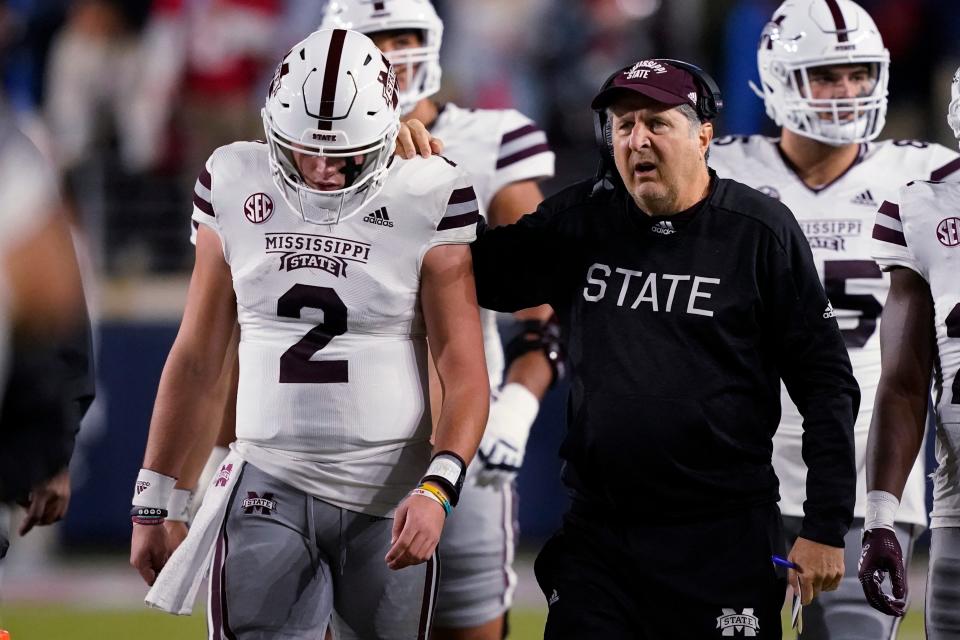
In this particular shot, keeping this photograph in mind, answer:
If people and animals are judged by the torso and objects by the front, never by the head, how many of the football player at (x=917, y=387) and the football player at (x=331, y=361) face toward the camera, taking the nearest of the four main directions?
2

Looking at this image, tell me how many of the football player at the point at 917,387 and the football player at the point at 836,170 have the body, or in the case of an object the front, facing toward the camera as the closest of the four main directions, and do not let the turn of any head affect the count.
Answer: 2

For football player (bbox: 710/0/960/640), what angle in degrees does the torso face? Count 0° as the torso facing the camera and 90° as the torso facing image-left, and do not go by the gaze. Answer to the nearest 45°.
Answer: approximately 0°

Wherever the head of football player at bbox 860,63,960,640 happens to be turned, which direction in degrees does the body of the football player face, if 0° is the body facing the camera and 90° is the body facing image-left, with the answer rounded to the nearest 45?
approximately 0°

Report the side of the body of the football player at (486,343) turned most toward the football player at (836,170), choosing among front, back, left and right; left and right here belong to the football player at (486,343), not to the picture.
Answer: left

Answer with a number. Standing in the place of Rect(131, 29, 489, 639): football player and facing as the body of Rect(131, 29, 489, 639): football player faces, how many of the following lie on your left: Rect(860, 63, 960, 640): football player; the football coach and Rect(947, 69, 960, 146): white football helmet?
3
